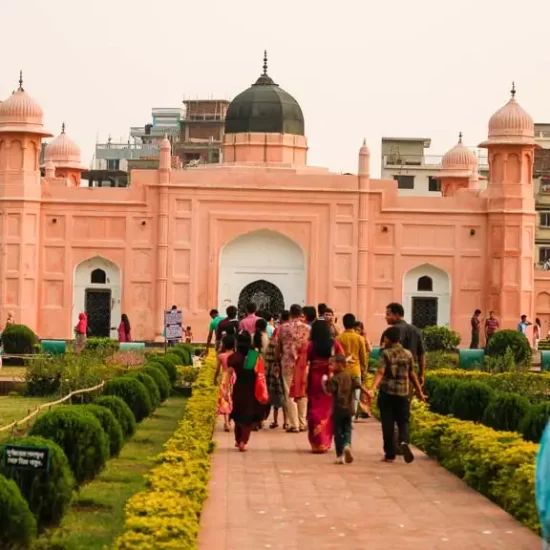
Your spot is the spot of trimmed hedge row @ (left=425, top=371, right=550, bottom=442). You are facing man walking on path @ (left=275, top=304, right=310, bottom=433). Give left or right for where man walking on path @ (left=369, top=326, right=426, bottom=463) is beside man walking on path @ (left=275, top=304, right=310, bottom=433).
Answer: left

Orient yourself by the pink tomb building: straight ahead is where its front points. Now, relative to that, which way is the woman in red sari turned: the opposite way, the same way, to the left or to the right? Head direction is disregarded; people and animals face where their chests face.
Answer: the opposite way

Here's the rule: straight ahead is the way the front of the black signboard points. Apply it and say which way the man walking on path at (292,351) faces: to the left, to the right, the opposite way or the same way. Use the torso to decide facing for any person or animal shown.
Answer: the opposite way

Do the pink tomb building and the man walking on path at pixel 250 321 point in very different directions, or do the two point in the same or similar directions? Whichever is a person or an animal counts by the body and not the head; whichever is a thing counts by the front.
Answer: very different directions

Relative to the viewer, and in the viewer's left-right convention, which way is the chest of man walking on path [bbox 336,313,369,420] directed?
facing away from the viewer

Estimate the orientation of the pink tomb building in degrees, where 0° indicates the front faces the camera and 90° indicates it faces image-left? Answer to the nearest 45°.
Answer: approximately 0°

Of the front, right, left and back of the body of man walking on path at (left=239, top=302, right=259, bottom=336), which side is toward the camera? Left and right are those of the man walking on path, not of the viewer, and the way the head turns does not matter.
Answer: back

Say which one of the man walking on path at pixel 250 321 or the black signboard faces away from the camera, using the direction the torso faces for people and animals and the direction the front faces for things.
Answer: the man walking on path

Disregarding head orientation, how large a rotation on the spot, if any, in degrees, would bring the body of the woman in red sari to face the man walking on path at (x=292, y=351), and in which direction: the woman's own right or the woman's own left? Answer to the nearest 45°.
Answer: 0° — they already face them

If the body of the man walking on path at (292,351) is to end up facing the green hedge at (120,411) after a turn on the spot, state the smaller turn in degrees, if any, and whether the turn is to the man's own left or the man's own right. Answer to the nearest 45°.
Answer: approximately 135° to the man's own left

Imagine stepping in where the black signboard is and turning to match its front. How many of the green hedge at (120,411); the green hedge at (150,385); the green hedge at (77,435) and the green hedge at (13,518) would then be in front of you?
1

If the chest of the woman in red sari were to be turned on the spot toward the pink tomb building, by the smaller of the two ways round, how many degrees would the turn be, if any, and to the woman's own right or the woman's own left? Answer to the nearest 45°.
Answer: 0° — they already face it

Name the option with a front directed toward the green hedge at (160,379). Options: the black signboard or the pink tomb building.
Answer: the pink tomb building

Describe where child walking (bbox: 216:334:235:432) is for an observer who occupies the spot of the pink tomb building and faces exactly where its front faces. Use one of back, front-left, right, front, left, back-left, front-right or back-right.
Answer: front

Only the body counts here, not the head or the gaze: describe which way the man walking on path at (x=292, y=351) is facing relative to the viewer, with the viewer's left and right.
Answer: facing away from the viewer

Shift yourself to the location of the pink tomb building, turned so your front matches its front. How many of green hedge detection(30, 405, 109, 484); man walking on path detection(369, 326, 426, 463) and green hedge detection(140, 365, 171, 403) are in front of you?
3

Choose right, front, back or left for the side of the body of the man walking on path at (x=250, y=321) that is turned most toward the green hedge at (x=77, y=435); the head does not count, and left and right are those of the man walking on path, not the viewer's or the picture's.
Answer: back

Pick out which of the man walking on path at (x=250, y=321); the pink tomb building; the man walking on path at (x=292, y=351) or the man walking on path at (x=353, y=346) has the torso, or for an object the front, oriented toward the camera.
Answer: the pink tomb building
